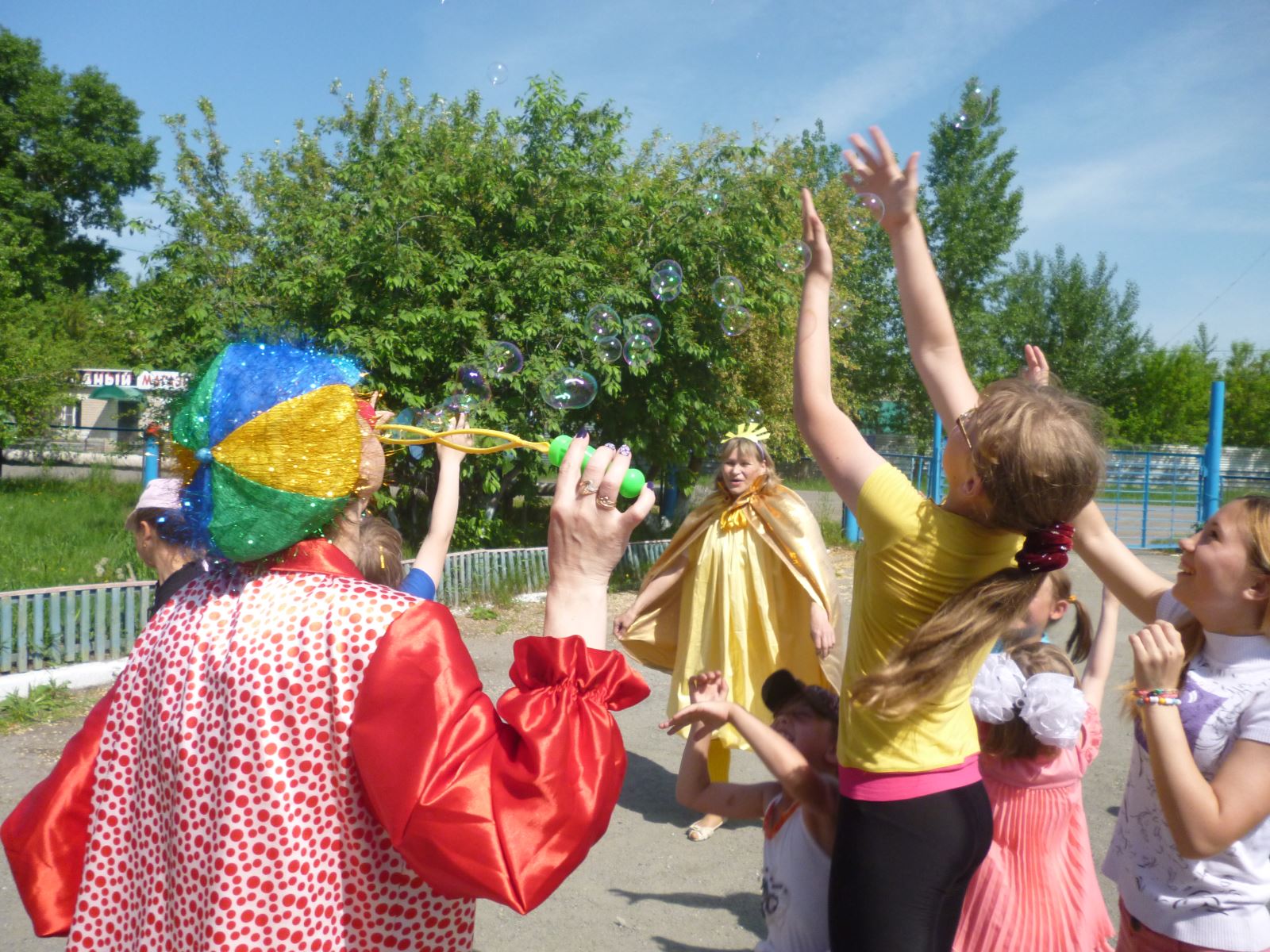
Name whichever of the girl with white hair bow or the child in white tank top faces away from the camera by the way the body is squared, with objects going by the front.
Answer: the girl with white hair bow

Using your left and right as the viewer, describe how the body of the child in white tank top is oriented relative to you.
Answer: facing the viewer and to the left of the viewer

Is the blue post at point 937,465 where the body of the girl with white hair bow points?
yes

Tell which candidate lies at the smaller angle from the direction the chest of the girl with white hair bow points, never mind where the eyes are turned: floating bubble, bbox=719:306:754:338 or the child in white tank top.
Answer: the floating bubble

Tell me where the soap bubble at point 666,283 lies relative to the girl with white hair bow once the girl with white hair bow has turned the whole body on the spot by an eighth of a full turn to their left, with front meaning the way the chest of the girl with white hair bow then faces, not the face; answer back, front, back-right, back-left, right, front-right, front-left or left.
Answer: front

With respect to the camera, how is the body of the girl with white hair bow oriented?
away from the camera

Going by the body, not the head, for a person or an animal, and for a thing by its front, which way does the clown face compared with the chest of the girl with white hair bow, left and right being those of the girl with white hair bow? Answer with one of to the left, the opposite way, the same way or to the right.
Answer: the same way

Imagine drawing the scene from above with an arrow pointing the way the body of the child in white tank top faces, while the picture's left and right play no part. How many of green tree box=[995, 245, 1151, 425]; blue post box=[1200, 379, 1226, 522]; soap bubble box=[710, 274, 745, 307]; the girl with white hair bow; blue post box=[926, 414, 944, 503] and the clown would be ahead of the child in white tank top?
1

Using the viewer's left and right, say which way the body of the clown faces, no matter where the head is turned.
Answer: facing away from the viewer and to the right of the viewer

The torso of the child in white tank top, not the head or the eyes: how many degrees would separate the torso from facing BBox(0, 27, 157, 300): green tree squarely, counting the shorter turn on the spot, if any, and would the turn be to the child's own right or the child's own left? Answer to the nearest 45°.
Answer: approximately 90° to the child's own right

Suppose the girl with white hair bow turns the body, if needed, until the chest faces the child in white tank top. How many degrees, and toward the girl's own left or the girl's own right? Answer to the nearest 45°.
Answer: approximately 135° to the girl's own left

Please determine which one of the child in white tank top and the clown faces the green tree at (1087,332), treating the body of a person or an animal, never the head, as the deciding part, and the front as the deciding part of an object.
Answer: the clown

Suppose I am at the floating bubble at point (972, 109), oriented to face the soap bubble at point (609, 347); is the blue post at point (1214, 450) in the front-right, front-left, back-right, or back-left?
back-right

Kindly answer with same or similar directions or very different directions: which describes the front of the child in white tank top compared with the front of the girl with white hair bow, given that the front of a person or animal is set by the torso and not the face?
very different directions

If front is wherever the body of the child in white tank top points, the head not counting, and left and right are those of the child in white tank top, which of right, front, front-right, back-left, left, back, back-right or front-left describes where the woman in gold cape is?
back-right

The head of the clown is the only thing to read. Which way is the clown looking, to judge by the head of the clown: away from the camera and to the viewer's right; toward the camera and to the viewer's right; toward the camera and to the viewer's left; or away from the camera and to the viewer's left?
away from the camera and to the viewer's right

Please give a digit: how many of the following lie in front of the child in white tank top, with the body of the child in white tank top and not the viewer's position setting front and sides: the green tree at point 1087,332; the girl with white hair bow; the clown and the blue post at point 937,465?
1

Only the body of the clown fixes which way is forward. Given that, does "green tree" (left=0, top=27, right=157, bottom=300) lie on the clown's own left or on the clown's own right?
on the clown's own left

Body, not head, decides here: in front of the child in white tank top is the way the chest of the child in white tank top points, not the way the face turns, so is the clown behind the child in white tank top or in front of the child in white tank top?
in front

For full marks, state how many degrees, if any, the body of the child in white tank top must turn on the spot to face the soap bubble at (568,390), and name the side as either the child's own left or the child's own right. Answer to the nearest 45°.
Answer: approximately 90° to the child's own right

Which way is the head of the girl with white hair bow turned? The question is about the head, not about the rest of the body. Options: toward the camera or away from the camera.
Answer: away from the camera

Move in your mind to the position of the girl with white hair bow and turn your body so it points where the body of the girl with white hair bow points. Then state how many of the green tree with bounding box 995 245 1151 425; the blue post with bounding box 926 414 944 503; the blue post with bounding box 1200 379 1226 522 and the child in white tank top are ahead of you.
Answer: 3

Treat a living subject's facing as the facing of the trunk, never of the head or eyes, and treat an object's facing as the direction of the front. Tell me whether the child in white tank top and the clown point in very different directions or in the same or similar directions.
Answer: very different directions

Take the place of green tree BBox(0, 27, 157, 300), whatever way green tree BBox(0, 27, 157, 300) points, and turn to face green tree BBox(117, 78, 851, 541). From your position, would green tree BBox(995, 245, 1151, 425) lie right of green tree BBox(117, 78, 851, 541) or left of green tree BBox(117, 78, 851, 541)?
left

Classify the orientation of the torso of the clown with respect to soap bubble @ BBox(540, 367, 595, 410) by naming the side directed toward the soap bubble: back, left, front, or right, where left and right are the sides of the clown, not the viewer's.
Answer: front

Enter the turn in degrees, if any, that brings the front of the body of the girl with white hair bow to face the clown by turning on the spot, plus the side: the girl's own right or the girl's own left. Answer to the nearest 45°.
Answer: approximately 135° to the girl's own left
